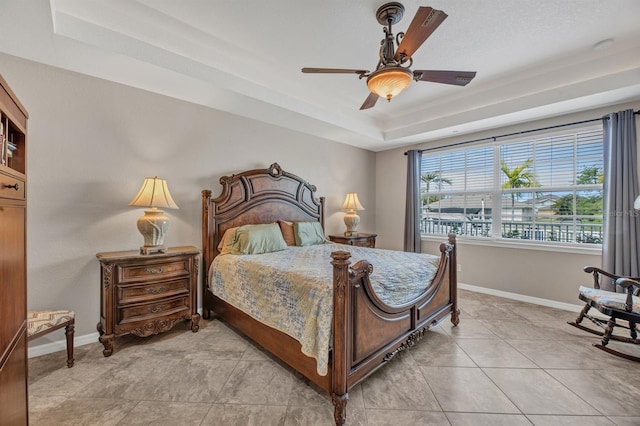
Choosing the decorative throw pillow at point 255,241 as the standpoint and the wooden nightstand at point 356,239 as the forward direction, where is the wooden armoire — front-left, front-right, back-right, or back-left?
back-right

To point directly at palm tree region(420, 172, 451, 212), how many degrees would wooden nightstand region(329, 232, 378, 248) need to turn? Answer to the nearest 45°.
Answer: approximately 45° to its left

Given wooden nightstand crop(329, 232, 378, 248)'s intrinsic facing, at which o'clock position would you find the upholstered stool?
The upholstered stool is roughly at 3 o'clock from the wooden nightstand.

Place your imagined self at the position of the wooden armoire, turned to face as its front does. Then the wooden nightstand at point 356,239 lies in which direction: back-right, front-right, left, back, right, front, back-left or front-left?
front

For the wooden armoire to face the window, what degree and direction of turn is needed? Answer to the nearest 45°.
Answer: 0° — it already faces it

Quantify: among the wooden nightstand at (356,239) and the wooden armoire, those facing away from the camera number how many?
0

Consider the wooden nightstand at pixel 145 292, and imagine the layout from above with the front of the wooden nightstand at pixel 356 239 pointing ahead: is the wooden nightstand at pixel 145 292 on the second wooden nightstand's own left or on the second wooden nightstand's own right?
on the second wooden nightstand's own right

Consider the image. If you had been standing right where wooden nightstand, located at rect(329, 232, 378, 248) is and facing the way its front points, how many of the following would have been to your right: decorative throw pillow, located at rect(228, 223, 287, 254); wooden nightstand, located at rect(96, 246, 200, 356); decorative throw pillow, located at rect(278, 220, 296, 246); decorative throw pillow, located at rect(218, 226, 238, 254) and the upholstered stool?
5

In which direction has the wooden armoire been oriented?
to the viewer's right

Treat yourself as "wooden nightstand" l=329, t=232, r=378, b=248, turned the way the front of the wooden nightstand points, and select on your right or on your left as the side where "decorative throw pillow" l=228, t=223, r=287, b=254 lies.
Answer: on your right

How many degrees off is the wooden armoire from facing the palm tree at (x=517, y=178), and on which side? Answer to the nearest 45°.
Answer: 0° — it already faces it

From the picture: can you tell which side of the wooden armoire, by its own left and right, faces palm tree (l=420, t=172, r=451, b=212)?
front

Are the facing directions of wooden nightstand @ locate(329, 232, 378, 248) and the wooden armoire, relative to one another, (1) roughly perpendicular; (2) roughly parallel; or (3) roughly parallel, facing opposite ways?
roughly perpendicular

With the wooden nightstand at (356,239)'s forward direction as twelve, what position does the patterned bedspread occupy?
The patterned bedspread is roughly at 2 o'clock from the wooden nightstand.

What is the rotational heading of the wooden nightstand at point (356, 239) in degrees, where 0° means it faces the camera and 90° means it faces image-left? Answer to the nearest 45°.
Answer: approximately 315°

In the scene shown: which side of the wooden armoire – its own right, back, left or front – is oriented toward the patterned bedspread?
front
